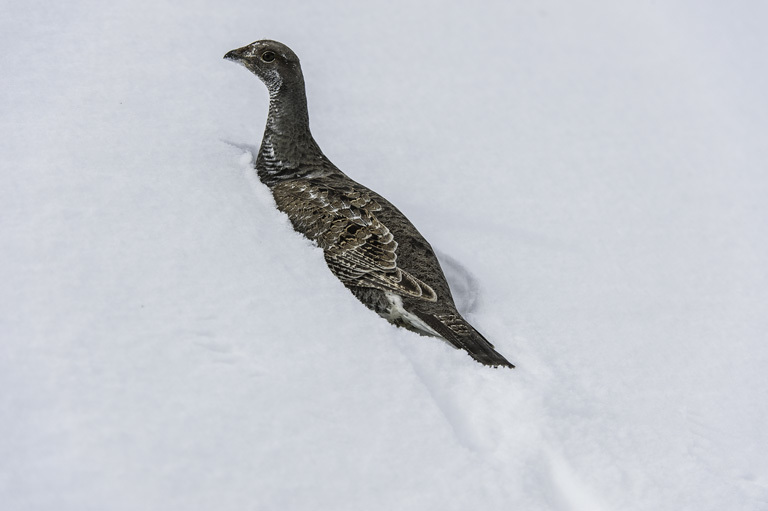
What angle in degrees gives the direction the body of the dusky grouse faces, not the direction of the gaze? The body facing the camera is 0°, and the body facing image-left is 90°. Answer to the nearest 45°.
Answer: approximately 90°
